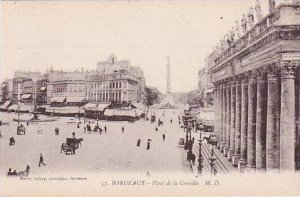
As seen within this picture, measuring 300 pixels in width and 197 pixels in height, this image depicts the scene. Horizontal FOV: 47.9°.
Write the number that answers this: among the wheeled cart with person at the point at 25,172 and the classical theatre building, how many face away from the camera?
0

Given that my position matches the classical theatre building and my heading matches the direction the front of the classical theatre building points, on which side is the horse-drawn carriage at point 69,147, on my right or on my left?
on my right

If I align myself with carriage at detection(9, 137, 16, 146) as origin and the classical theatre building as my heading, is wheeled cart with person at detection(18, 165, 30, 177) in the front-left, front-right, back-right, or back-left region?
front-right

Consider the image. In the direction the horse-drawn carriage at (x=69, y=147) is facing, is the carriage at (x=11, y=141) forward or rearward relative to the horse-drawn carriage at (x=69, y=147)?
rearward

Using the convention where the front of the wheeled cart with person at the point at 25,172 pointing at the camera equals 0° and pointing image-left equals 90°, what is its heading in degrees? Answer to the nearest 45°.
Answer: approximately 90°

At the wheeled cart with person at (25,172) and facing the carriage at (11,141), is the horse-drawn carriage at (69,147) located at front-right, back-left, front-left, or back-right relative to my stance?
front-right

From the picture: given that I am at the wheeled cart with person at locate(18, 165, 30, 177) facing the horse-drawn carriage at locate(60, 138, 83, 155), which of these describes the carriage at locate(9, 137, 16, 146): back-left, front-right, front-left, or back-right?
front-left

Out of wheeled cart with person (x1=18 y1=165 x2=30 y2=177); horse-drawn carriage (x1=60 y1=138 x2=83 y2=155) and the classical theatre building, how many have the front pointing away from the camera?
0
